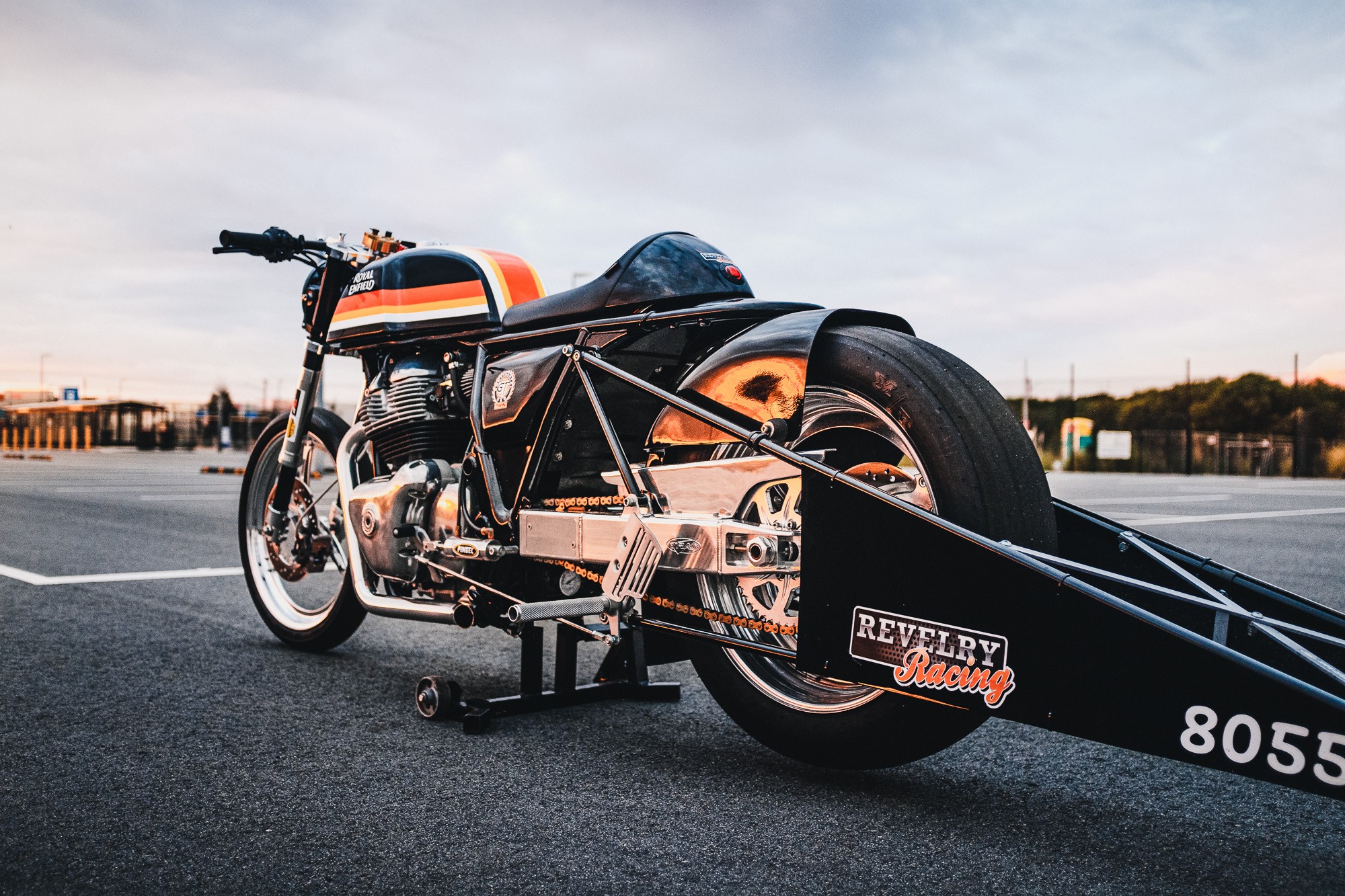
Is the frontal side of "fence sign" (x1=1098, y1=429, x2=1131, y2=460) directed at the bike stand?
yes

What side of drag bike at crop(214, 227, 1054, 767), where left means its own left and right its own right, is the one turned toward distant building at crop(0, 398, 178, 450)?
front

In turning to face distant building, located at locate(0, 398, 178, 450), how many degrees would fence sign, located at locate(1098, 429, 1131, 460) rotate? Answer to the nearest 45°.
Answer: approximately 90° to its right

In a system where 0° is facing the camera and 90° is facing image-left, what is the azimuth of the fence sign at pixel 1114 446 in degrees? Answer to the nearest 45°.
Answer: approximately 0°

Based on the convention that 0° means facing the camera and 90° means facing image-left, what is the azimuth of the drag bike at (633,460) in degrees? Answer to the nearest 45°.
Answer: approximately 135°
